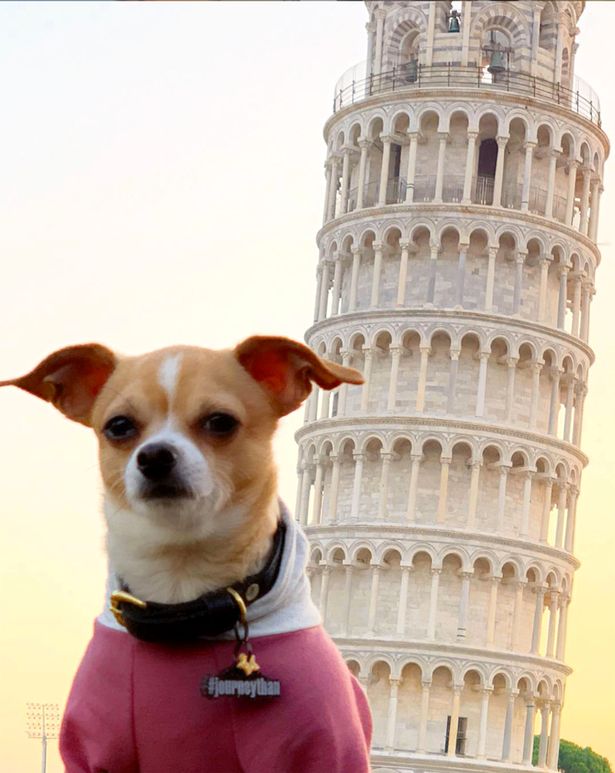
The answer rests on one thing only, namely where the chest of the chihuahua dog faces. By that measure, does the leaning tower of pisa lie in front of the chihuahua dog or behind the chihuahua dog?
behind

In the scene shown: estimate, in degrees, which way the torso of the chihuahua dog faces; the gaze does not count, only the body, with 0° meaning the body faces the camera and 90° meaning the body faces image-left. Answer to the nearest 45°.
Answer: approximately 0°
